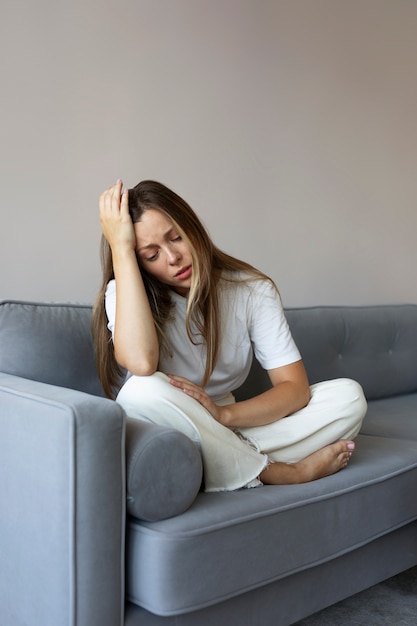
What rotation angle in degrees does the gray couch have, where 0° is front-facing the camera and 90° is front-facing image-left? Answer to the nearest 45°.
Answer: approximately 315°

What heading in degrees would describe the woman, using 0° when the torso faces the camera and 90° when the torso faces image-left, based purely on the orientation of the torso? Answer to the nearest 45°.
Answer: approximately 0°
